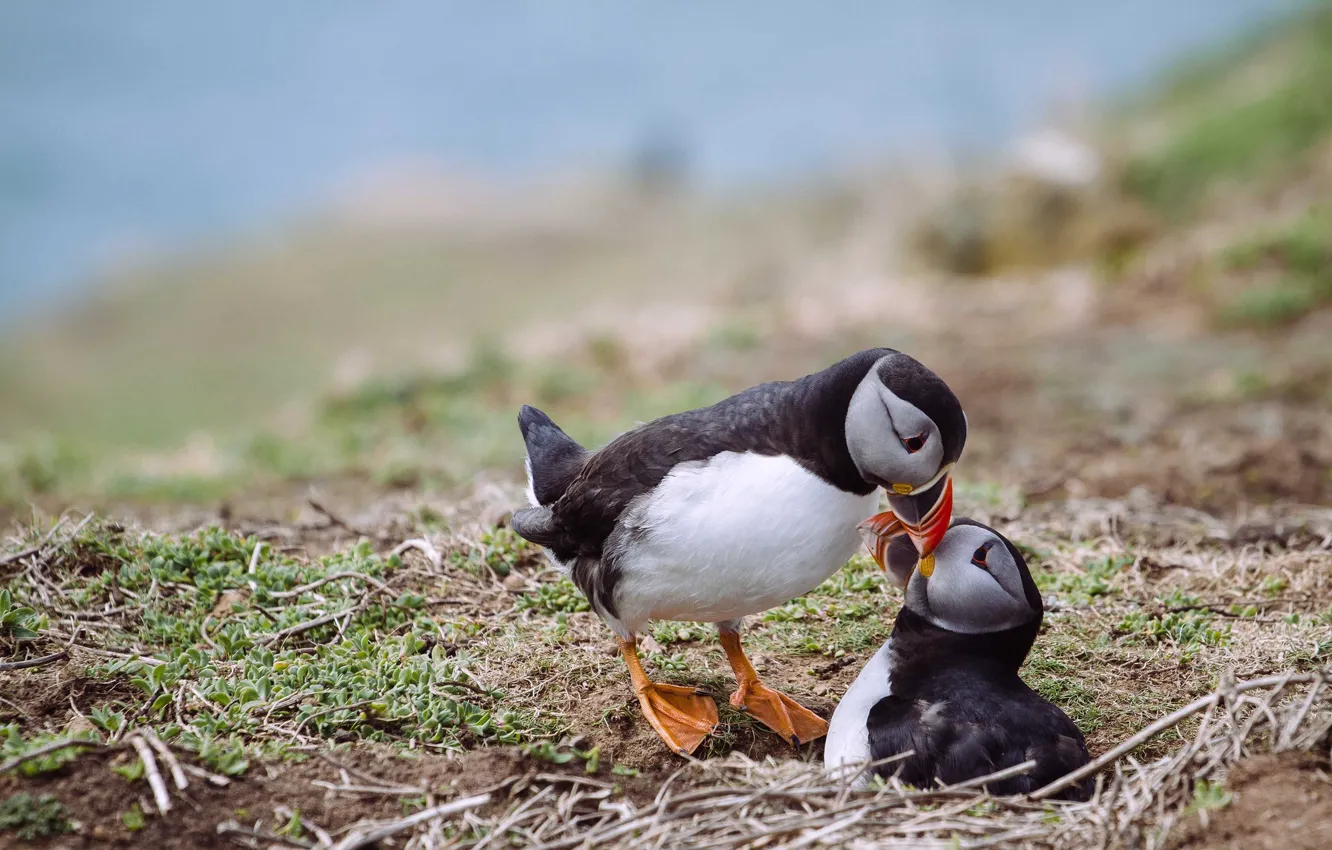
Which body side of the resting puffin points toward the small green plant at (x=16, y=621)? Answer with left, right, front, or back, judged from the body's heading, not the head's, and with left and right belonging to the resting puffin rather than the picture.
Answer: front

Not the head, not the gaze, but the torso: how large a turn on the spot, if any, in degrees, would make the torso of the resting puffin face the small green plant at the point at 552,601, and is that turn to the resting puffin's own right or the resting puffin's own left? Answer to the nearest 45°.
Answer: approximately 45° to the resting puffin's own right

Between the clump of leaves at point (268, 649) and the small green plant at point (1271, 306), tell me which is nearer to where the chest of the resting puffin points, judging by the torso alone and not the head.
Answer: the clump of leaves

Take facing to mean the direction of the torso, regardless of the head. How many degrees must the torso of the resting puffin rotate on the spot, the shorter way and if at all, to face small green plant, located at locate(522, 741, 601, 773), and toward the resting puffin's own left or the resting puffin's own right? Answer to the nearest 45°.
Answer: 0° — it already faces it

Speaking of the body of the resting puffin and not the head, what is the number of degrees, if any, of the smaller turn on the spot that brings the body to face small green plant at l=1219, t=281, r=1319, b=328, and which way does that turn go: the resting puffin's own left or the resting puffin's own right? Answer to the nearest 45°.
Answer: approximately 90° to the resting puffin's own right

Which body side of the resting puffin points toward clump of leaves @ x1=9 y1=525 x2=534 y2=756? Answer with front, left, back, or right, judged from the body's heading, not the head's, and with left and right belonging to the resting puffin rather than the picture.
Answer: front

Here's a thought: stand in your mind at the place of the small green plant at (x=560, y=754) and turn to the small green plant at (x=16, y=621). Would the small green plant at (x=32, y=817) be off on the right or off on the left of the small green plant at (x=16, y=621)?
left

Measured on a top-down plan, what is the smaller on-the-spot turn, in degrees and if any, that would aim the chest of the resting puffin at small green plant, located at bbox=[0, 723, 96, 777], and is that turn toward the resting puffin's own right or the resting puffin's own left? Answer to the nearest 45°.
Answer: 0° — it already faces it

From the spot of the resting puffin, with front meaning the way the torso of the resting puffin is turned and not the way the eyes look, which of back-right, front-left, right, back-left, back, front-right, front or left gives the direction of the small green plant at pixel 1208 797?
back-left

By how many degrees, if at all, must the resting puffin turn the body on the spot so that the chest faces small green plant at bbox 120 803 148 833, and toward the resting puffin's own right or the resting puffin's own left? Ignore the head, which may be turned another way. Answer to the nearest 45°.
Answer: approximately 45° to the resting puffin's own left

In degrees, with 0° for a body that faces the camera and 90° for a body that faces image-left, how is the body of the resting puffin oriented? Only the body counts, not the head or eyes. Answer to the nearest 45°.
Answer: approximately 90°

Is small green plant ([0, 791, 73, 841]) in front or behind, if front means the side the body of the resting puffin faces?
in front
